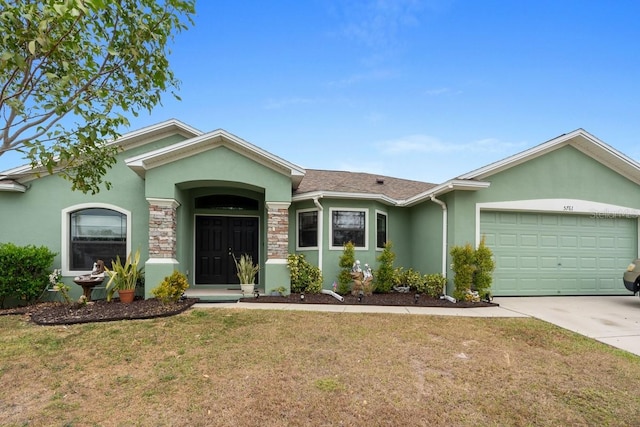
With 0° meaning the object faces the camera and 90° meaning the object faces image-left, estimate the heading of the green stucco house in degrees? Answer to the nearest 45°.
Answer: approximately 0°
